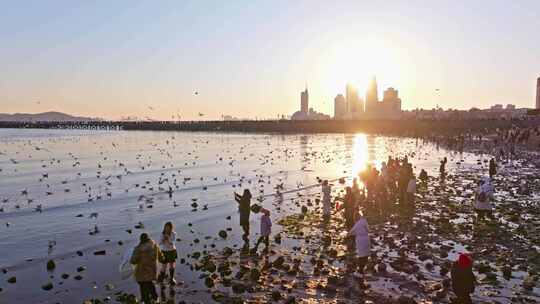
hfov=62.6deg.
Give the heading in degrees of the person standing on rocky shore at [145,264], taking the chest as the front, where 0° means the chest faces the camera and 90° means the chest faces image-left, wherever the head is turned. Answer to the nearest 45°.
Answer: approximately 180°

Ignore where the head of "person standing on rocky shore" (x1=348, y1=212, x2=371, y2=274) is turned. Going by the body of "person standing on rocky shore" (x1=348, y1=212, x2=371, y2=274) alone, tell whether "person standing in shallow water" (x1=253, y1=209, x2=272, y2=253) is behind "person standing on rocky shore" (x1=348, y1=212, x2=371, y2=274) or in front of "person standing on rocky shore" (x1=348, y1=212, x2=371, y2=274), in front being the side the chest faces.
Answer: in front

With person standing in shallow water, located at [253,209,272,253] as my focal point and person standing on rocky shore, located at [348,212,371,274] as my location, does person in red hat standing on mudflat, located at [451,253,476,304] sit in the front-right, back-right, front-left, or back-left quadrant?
back-left

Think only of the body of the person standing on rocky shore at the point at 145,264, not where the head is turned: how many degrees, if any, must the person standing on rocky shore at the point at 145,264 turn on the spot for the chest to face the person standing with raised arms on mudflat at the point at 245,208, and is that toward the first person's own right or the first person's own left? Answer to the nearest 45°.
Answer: approximately 45° to the first person's own right

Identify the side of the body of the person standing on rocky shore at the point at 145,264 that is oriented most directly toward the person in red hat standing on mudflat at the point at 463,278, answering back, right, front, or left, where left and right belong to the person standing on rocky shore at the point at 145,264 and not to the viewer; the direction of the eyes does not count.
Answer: right

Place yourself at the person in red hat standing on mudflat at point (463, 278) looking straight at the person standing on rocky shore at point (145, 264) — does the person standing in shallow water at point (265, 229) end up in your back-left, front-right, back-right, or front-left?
front-right
